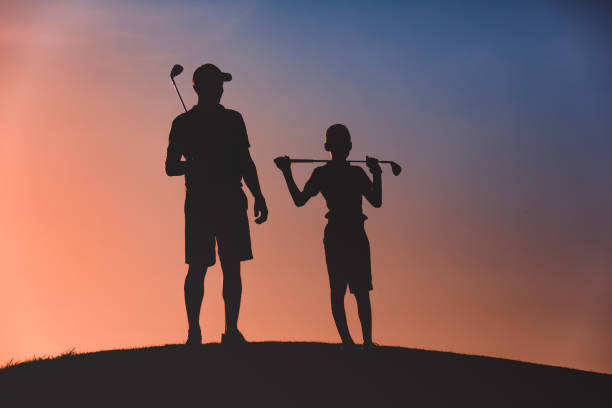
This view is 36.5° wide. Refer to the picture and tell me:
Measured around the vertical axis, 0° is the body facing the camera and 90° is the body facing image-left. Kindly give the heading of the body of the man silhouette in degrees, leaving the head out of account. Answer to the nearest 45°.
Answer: approximately 315°

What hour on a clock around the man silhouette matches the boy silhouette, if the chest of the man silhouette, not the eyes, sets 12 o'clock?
The boy silhouette is roughly at 10 o'clock from the man silhouette.
